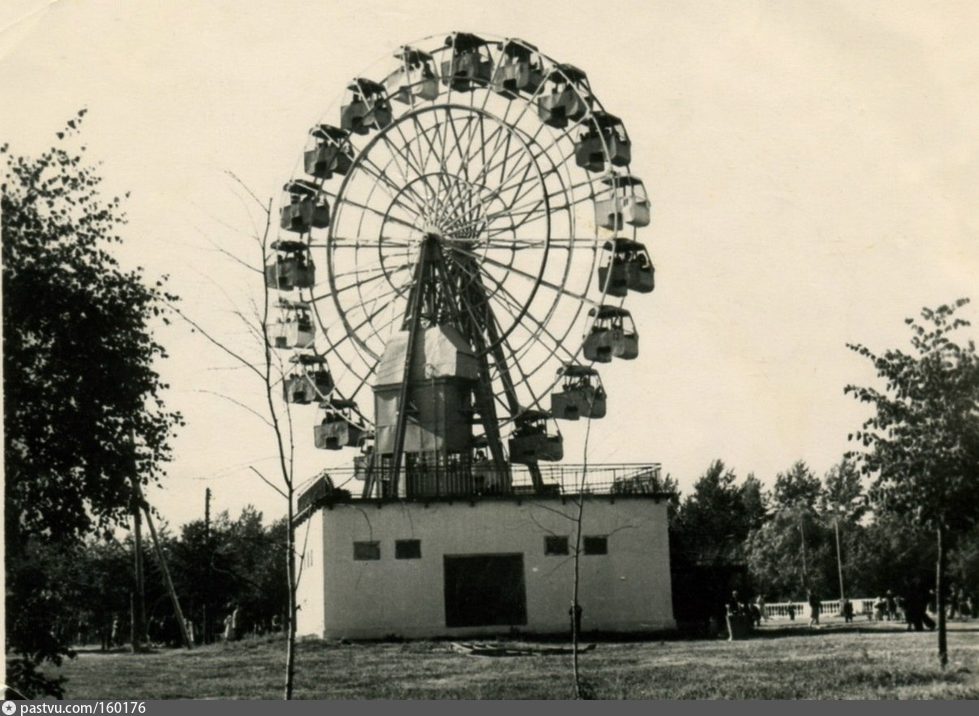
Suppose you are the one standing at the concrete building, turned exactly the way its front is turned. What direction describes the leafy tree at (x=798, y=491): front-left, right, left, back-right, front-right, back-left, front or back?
back-left

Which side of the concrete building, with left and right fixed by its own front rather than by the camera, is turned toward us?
front

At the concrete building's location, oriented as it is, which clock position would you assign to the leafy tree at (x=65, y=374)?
The leafy tree is roughly at 1 o'clock from the concrete building.

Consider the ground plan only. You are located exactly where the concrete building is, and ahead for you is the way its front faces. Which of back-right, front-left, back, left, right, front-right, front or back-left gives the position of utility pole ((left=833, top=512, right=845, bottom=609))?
back-left

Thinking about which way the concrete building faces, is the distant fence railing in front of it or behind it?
behind

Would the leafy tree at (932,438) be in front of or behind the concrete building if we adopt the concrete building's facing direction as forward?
in front

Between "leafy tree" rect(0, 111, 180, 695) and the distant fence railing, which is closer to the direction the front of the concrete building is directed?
the leafy tree

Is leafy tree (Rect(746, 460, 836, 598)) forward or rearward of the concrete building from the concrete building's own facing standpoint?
rearward
